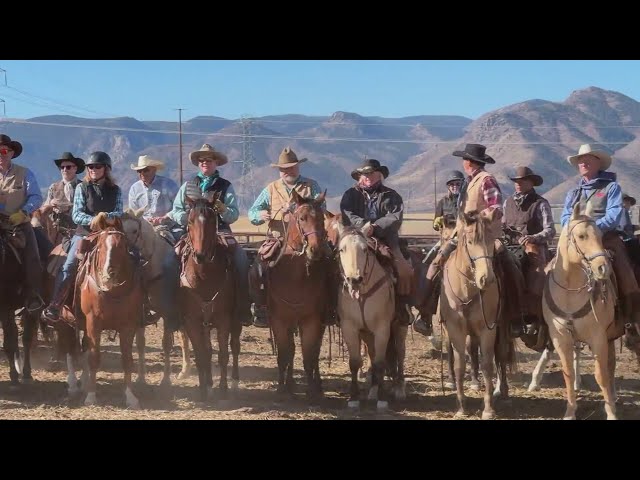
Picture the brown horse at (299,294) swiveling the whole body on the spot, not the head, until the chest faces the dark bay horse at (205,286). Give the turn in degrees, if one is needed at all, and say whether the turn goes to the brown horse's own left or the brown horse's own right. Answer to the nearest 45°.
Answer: approximately 90° to the brown horse's own right

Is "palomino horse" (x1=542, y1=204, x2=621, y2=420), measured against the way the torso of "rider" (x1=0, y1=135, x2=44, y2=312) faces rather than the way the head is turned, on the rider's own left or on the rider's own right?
on the rider's own left

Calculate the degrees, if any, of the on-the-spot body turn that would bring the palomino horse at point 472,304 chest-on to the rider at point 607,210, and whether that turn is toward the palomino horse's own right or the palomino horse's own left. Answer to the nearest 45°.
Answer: approximately 90° to the palomino horse's own left

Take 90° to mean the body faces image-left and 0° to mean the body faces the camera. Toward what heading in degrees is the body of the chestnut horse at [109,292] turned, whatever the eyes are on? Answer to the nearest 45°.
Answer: approximately 0°

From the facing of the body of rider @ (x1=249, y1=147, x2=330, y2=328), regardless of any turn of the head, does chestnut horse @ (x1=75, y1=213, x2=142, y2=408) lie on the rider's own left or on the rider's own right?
on the rider's own right

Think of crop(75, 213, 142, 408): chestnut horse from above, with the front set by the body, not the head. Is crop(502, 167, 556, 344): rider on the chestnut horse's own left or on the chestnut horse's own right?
on the chestnut horse's own left

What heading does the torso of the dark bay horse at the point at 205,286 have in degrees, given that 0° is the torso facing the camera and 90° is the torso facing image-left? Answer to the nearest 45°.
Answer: approximately 0°
